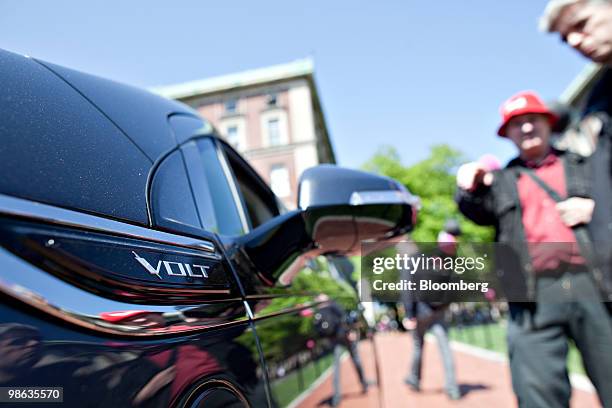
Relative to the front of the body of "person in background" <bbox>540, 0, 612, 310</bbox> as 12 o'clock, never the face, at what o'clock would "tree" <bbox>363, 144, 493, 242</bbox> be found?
The tree is roughly at 4 o'clock from the person in background.

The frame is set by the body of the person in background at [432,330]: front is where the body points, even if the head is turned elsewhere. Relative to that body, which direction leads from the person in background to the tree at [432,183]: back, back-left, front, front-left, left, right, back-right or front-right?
back

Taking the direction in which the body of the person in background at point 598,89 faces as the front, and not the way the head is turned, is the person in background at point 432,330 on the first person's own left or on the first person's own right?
on the first person's own right

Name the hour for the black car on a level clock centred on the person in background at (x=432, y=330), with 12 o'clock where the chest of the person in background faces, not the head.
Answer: The black car is roughly at 12 o'clock from the person in background.

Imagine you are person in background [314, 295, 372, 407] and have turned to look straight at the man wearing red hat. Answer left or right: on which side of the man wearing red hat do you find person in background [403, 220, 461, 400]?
left

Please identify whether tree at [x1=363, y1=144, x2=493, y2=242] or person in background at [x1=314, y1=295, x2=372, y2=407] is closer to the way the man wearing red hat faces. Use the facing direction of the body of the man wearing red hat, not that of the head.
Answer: the person in background

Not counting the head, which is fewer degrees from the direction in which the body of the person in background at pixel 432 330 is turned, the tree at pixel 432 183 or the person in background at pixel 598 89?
the person in background

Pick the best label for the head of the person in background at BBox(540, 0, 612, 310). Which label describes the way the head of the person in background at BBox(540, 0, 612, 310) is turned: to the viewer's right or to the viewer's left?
to the viewer's left
